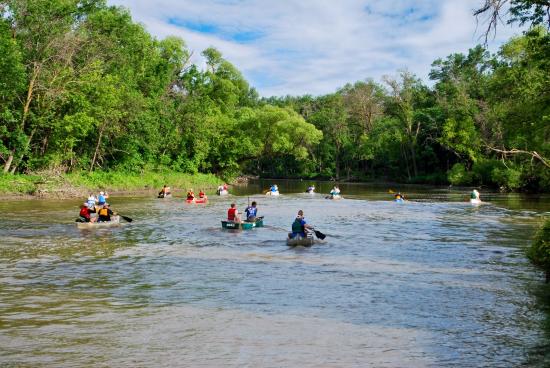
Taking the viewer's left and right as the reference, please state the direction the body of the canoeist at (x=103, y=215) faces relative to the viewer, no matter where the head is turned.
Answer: facing away from the viewer and to the right of the viewer

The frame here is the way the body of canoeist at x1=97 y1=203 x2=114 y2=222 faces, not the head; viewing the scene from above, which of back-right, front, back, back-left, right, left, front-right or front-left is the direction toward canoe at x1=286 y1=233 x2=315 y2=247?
right

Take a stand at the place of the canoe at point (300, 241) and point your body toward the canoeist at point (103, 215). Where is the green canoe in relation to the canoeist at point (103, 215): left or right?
right

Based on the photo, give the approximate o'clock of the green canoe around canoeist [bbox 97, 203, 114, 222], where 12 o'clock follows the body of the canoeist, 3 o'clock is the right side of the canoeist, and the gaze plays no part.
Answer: The green canoe is roughly at 2 o'clock from the canoeist.

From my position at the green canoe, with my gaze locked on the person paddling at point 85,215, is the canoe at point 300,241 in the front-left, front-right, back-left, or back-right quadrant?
back-left
